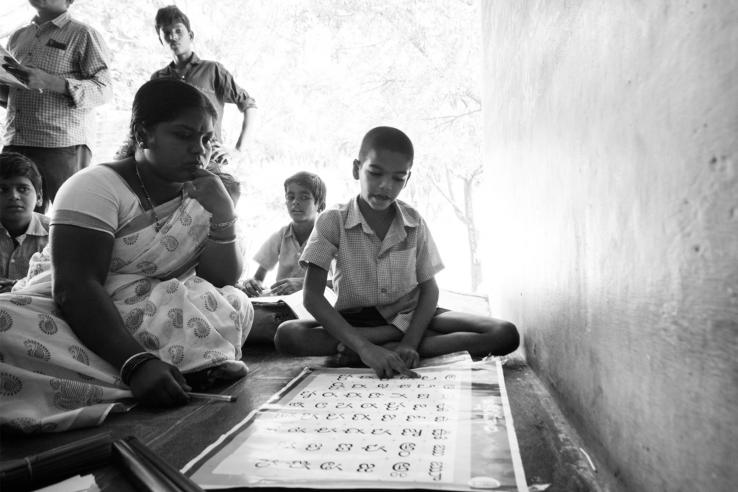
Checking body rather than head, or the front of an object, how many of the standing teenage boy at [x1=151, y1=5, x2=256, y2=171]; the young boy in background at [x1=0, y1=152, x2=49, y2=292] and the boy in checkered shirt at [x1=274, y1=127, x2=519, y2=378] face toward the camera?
3

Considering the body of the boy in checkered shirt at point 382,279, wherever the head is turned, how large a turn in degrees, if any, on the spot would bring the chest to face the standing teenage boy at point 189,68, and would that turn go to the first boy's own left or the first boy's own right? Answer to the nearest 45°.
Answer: approximately 135° to the first boy's own right

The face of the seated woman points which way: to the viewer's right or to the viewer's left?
to the viewer's right

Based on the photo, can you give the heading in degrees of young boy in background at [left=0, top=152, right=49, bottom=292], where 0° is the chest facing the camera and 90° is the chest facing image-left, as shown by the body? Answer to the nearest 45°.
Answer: approximately 0°

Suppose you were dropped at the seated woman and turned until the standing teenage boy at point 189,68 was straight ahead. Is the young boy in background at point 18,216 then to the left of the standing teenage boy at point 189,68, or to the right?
left

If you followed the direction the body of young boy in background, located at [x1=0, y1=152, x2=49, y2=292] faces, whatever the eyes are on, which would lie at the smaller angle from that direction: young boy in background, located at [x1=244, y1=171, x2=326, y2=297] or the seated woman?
the seated woman
